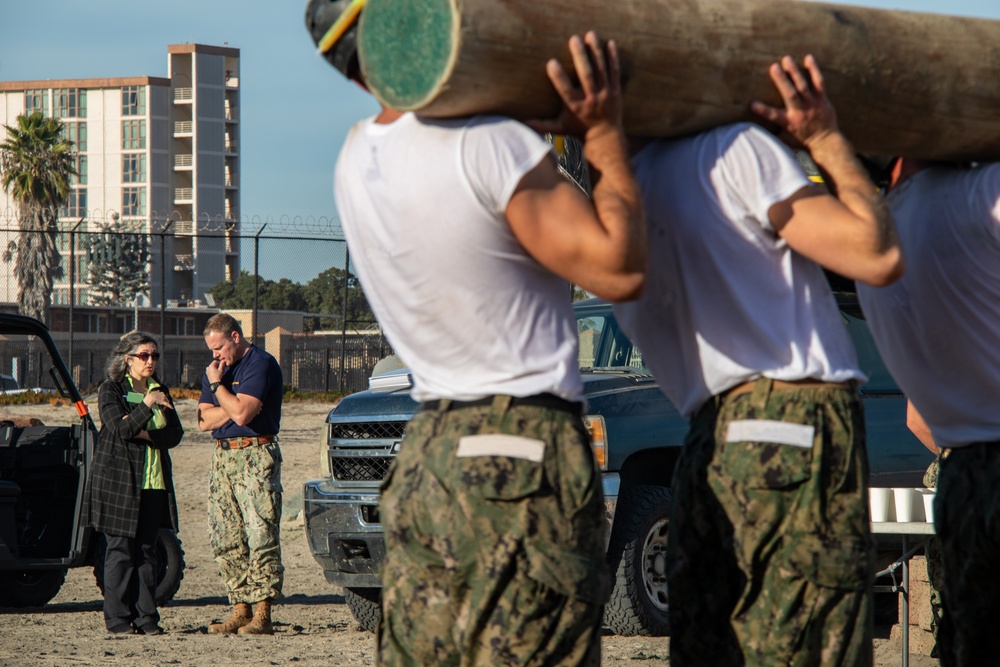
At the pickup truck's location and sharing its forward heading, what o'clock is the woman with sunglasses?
The woman with sunglasses is roughly at 2 o'clock from the pickup truck.

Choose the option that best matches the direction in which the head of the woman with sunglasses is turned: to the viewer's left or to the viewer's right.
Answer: to the viewer's right

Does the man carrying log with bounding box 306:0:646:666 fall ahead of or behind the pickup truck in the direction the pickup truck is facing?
ahead

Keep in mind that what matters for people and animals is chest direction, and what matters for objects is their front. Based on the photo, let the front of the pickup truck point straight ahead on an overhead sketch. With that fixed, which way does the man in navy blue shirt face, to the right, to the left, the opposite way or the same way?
the same way

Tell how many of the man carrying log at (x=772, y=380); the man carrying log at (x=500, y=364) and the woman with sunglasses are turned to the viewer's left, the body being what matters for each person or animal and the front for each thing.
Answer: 0

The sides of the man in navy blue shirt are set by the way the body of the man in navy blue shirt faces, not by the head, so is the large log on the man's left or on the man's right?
on the man's left

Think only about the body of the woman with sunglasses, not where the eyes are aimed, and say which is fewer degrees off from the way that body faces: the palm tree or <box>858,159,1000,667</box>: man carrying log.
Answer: the man carrying log

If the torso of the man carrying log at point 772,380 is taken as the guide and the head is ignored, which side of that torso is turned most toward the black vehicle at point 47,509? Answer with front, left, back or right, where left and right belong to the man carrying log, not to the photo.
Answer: left

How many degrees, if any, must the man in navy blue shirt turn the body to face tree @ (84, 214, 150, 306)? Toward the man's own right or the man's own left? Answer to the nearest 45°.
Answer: approximately 135° to the man's own right

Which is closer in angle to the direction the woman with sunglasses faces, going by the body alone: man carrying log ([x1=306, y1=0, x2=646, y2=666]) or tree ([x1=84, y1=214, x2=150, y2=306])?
the man carrying log

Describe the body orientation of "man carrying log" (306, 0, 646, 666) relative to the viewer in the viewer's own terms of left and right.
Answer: facing away from the viewer and to the right of the viewer

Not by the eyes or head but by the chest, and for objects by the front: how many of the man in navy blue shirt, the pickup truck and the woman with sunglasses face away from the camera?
0

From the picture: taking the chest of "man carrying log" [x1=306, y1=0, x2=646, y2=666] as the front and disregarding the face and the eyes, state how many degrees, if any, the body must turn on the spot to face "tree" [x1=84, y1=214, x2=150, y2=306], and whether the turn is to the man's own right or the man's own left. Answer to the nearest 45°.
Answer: approximately 45° to the man's own left

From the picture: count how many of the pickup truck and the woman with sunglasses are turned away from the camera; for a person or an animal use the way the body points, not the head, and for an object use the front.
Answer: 0

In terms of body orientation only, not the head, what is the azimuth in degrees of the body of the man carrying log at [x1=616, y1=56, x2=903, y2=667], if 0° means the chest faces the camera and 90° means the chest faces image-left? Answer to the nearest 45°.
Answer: approximately 225°

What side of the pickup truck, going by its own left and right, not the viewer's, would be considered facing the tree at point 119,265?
right

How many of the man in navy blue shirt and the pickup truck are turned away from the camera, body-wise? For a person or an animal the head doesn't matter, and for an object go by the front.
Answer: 0

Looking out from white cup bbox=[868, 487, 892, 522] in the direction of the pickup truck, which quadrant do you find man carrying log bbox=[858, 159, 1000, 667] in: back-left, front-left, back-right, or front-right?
back-left

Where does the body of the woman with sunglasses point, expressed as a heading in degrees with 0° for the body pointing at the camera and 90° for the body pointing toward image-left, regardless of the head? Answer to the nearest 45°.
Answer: approximately 315°

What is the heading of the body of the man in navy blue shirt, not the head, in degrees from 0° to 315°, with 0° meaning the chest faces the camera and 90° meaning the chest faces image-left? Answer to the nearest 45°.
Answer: approximately 45°

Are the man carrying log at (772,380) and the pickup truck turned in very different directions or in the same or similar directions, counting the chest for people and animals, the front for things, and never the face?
very different directions

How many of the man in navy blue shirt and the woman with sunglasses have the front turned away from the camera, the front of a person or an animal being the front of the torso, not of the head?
0
